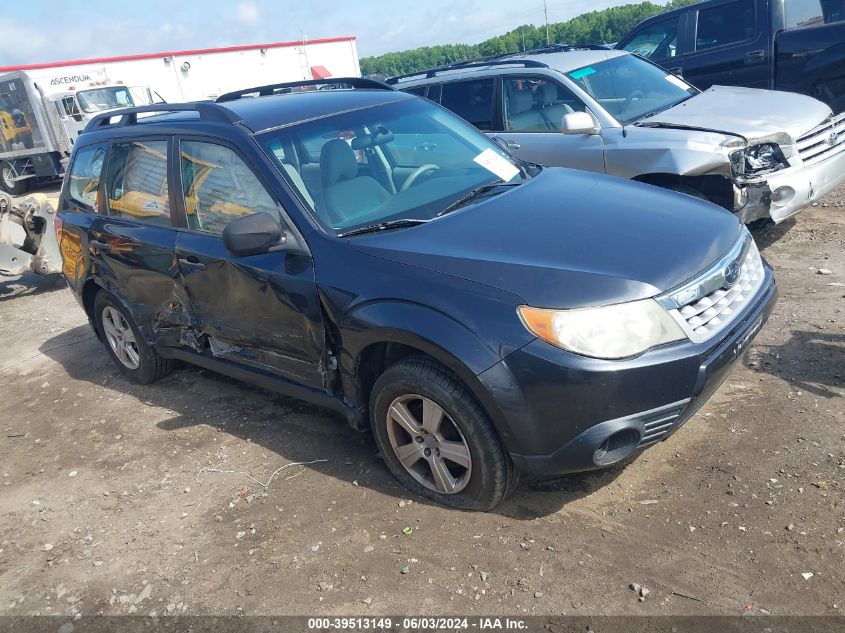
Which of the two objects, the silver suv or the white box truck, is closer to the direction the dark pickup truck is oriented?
the white box truck

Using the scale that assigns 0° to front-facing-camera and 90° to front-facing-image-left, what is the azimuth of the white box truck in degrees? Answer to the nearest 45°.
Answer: approximately 315°

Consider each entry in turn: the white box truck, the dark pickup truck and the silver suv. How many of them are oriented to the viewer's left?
1

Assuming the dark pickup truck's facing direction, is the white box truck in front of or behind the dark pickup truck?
in front

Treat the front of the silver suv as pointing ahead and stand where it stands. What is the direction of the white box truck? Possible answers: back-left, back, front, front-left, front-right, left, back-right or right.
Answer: back

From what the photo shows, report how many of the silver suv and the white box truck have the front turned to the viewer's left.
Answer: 0

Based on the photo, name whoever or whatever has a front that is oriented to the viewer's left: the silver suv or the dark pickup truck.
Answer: the dark pickup truck

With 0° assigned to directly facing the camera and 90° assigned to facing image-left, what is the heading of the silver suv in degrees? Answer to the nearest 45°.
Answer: approximately 315°

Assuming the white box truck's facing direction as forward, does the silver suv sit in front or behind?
in front

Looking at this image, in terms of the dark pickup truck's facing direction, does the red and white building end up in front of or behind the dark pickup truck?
in front

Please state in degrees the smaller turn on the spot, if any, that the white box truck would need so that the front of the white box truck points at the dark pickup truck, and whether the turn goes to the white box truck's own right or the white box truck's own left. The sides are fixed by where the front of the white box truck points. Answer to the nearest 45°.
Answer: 0° — it already faces it
